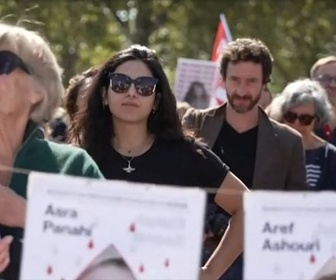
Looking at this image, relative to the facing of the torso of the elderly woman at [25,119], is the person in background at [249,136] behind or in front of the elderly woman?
behind

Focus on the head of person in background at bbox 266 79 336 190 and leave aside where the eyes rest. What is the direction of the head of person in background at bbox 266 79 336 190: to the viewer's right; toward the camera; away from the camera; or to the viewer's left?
toward the camera

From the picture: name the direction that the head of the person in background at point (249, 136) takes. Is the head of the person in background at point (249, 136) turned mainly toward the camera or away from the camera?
toward the camera

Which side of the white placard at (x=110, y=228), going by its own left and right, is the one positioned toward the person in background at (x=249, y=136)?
back

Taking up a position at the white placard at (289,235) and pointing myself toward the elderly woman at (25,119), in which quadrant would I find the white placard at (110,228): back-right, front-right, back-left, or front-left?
front-left

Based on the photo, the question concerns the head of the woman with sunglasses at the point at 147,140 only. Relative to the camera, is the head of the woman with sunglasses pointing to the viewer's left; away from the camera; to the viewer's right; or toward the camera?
toward the camera

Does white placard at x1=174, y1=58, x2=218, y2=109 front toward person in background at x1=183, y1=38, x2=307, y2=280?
yes

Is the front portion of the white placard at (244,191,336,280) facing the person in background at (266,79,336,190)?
no

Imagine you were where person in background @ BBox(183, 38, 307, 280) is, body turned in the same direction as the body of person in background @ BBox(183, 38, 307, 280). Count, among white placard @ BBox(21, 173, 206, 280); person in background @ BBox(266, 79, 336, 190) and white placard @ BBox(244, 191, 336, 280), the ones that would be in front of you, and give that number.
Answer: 2

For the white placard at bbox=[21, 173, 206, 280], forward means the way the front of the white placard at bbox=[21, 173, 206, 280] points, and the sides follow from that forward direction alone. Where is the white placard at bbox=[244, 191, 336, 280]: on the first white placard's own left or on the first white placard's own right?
on the first white placard's own left

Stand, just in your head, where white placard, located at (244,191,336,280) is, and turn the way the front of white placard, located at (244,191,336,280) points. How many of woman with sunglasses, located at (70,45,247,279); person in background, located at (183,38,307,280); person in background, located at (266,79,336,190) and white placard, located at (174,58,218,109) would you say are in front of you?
0

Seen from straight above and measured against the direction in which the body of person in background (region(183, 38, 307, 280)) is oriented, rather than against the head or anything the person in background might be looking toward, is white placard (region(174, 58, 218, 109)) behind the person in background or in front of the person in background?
behind

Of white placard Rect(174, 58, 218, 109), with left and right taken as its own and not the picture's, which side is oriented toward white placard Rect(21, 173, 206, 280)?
front

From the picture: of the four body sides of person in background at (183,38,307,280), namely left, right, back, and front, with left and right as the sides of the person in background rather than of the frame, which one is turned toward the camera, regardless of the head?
front

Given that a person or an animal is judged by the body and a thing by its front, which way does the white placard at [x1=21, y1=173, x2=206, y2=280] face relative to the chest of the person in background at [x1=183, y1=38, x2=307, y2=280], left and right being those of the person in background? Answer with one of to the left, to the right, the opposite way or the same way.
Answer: the same way

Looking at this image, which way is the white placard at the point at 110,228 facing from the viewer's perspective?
toward the camera

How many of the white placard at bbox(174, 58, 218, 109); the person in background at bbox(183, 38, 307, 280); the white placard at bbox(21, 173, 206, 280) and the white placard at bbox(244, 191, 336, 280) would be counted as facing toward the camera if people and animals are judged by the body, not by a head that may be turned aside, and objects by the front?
4
